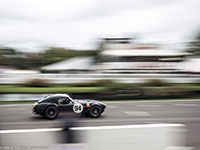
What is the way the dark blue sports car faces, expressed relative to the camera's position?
facing to the right of the viewer
